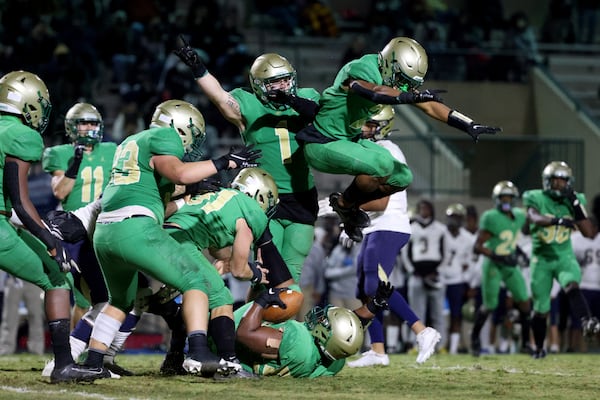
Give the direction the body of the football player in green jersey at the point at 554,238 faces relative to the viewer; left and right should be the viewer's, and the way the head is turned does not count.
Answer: facing the viewer

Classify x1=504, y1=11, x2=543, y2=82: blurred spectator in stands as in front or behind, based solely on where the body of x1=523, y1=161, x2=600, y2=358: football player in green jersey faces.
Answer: behind

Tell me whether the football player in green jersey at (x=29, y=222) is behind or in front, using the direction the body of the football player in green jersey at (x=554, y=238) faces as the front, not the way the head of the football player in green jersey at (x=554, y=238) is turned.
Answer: in front

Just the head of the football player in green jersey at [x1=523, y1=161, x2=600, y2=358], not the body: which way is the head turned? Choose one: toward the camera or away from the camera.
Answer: toward the camera

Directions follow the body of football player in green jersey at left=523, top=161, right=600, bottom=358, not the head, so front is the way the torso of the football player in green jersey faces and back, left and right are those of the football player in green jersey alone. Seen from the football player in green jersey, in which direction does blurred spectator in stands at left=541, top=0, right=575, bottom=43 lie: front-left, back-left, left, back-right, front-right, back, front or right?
back

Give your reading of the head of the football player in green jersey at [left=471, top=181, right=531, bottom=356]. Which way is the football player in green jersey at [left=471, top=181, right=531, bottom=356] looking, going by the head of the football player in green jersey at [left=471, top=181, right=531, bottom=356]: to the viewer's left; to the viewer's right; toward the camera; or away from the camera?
toward the camera

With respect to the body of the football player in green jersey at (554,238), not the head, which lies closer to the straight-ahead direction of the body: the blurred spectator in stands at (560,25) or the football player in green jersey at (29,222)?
the football player in green jersey

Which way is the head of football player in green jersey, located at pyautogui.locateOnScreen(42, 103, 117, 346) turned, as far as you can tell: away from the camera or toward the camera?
toward the camera

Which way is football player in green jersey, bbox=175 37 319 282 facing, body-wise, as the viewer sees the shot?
toward the camera

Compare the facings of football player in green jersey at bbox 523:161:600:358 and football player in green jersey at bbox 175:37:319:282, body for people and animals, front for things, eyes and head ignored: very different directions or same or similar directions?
same or similar directions

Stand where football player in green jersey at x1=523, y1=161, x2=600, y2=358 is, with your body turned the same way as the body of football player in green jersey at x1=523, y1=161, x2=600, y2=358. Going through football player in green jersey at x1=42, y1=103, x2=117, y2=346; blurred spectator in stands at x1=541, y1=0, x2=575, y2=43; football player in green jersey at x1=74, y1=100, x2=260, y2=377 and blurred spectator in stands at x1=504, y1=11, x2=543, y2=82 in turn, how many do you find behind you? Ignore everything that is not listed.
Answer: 2

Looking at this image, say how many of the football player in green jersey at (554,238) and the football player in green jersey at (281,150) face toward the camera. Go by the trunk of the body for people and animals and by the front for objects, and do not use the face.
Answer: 2

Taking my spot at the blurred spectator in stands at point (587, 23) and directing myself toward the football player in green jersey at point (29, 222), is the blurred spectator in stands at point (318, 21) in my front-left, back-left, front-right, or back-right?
front-right
